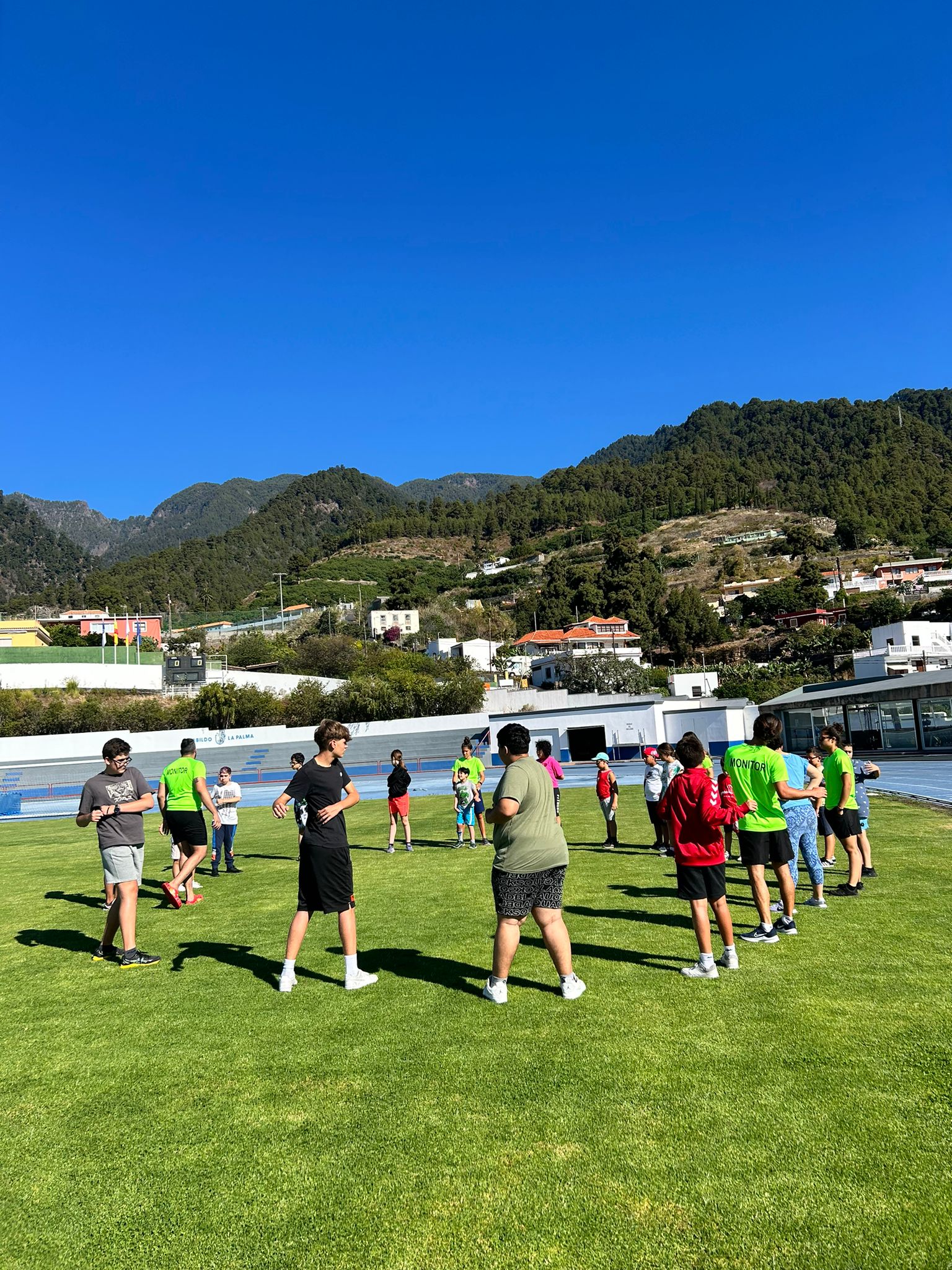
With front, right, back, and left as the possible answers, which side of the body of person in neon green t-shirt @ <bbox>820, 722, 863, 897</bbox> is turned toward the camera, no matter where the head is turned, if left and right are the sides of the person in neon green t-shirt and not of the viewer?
left

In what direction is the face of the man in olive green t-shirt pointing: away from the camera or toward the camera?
away from the camera

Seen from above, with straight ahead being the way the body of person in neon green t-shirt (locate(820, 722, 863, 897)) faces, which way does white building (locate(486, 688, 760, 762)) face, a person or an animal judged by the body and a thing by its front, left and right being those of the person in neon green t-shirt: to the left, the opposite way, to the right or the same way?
to the left

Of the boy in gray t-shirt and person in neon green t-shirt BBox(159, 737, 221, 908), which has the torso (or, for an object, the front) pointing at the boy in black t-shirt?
the boy in gray t-shirt

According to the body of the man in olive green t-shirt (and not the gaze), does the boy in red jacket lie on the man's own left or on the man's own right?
on the man's own right

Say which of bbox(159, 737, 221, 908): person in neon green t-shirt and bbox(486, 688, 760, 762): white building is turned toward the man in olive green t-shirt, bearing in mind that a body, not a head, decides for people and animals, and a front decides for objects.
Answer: the white building

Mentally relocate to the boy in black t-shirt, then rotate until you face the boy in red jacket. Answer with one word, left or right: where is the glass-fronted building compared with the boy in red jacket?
left

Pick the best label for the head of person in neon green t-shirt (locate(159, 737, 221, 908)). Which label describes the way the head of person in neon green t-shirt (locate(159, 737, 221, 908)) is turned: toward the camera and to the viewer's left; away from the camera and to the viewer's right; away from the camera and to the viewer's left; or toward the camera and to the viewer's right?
away from the camera and to the viewer's right

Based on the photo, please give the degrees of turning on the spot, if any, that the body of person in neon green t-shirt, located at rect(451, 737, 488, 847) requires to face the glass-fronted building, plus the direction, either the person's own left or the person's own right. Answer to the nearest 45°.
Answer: approximately 135° to the person's own left

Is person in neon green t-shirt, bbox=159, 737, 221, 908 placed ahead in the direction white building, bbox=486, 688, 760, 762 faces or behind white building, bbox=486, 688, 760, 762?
ahead

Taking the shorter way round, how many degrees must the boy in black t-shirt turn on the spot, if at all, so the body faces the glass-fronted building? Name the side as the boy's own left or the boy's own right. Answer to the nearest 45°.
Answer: approximately 90° to the boy's own left
